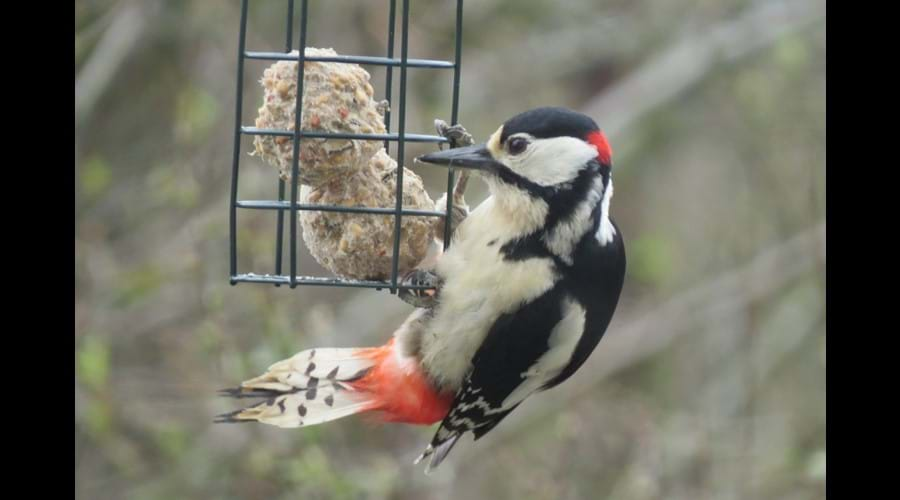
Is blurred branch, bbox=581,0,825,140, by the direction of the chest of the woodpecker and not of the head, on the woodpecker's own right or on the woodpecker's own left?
on the woodpecker's own right

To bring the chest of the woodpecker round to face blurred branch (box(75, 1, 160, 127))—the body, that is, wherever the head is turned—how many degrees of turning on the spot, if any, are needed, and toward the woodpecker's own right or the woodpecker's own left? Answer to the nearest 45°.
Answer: approximately 45° to the woodpecker's own right

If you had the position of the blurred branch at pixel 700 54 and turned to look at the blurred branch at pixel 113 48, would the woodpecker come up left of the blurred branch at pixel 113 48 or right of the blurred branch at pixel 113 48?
left

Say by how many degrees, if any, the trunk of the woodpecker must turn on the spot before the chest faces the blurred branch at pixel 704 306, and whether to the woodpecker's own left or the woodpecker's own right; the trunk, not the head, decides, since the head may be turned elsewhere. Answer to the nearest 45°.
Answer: approximately 135° to the woodpecker's own right

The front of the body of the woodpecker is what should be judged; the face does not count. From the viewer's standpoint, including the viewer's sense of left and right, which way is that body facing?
facing to the left of the viewer
